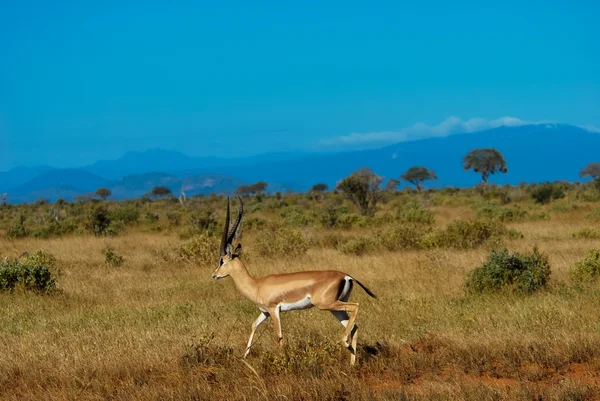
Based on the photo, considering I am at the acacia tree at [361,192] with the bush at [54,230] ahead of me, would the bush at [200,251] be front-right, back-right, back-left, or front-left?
front-left

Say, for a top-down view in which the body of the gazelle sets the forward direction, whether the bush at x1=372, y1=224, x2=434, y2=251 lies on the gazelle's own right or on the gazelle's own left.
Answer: on the gazelle's own right

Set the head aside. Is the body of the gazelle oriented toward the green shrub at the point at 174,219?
no

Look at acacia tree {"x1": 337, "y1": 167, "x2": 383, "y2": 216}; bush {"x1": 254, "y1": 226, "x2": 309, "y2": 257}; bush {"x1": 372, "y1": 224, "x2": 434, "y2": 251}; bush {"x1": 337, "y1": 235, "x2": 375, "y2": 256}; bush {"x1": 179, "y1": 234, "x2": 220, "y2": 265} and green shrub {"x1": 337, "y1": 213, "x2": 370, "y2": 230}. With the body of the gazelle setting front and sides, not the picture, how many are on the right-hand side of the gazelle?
6

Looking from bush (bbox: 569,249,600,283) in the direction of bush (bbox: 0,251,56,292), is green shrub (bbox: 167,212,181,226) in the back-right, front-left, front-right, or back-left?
front-right

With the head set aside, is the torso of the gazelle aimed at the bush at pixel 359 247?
no

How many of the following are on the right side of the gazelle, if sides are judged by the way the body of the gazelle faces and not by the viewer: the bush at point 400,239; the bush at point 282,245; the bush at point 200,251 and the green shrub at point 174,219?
4

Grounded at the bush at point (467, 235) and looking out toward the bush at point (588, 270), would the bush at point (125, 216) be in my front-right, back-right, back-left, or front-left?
back-right

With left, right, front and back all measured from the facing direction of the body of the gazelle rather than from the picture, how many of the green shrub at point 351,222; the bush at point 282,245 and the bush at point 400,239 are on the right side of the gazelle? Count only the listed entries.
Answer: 3

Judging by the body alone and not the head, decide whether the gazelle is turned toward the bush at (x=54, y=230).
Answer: no

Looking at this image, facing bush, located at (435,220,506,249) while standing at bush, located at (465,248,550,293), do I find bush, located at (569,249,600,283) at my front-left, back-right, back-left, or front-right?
front-right

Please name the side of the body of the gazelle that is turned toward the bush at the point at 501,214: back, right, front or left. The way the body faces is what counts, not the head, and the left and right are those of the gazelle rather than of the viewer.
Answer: right

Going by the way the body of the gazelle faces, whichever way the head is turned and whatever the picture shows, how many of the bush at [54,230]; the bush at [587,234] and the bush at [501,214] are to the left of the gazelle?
0

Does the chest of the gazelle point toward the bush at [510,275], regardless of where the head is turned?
no

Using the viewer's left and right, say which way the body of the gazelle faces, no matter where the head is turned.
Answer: facing to the left of the viewer

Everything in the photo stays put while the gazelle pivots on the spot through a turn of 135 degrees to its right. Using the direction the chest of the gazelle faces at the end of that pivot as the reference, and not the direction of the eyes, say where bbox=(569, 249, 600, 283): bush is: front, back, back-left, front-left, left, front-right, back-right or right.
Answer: front

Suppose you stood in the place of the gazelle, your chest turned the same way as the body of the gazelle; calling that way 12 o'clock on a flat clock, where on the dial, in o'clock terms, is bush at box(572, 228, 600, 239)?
The bush is roughly at 4 o'clock from the gazelle.
